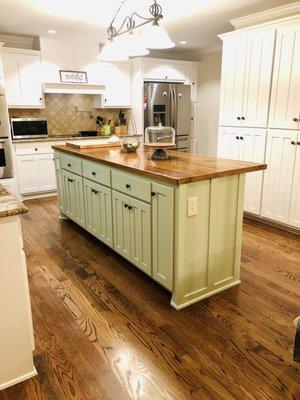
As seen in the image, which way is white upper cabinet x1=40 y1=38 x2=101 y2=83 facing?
toward the camera

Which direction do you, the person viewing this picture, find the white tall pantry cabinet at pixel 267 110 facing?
facing the viewer and to the left of the viewer

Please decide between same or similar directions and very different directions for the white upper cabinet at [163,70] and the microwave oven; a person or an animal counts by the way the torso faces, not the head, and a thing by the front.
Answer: same or similar directions

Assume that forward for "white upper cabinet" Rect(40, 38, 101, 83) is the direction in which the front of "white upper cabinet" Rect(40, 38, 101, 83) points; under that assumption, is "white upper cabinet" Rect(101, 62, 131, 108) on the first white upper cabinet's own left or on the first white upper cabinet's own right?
on the first white upper cabinet's own left

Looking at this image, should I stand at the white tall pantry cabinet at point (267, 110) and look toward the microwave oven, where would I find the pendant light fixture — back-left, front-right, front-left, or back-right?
front-left

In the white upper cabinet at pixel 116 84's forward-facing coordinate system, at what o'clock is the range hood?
The range hood is roughly at 2 o'clock from the white upper cabinet.

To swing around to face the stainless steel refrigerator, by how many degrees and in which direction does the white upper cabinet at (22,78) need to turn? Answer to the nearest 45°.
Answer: approximately 90° to its left

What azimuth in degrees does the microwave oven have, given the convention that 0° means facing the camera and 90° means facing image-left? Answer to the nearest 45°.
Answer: approximately 0°

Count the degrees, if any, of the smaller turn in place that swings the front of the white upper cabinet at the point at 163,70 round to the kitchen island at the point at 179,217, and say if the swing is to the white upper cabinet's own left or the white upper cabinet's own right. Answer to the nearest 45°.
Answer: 0° — it already faces it

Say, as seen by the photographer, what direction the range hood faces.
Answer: facing the viewer

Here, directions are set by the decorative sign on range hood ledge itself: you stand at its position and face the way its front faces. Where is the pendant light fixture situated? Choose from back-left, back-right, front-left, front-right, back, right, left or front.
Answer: front
